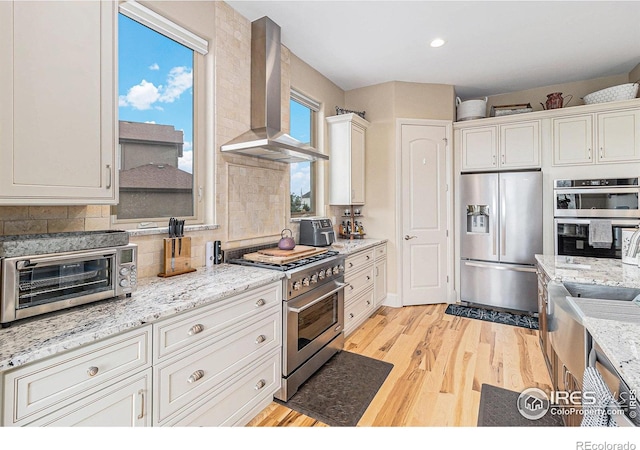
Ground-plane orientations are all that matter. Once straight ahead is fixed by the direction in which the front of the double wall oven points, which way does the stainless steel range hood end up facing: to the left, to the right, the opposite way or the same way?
to the left

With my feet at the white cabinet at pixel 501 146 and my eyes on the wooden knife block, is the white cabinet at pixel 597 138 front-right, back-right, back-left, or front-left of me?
back-left

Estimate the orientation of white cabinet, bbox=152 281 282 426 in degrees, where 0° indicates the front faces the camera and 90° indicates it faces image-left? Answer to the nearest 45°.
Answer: approximately 315°

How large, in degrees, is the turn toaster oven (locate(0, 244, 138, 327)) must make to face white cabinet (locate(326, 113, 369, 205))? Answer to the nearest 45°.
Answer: approximately 90° to its left

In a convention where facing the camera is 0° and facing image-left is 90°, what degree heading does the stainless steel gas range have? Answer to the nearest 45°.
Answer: approximately 315°

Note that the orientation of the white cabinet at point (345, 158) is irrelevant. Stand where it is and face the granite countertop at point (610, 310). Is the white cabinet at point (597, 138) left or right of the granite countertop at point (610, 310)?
left

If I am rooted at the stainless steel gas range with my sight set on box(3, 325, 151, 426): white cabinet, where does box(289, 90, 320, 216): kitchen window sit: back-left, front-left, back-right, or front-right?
back-right

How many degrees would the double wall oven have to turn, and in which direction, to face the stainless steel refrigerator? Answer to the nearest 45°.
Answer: approximately 90° to its right

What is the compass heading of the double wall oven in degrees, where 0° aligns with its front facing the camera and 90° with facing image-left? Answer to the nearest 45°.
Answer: approximately 0°

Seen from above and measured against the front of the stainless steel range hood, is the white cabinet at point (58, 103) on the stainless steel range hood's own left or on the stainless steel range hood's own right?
on the stainless steel range hood's own right

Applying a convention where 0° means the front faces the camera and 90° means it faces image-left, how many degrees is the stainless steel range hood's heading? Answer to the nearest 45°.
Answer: approximately 315°
